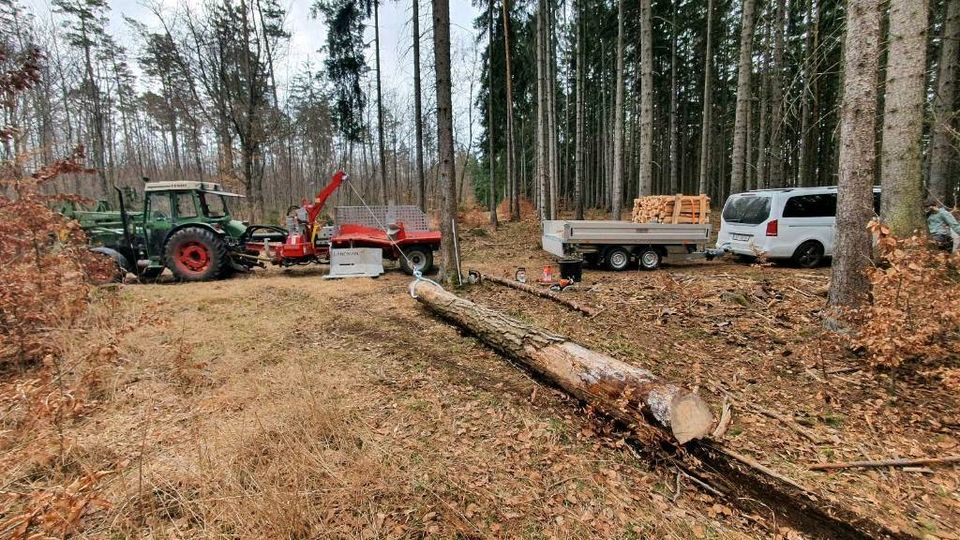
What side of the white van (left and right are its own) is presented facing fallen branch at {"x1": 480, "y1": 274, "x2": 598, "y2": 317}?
back

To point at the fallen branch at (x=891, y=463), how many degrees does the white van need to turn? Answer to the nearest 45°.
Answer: approximately 135° to its right

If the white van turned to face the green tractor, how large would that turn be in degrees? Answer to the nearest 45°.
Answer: approximately 180°

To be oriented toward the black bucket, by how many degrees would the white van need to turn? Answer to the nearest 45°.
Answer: approximately 180°

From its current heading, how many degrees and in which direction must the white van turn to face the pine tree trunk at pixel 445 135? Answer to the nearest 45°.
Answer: approximately 180°

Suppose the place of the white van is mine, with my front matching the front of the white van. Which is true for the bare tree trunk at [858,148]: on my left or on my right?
on my right

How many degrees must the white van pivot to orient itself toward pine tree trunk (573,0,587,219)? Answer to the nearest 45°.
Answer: approximately 90° to its left

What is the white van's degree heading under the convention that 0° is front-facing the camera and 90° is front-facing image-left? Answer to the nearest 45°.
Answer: approximately 225°

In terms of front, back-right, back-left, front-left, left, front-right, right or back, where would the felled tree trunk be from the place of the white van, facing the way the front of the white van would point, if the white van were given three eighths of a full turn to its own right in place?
front
